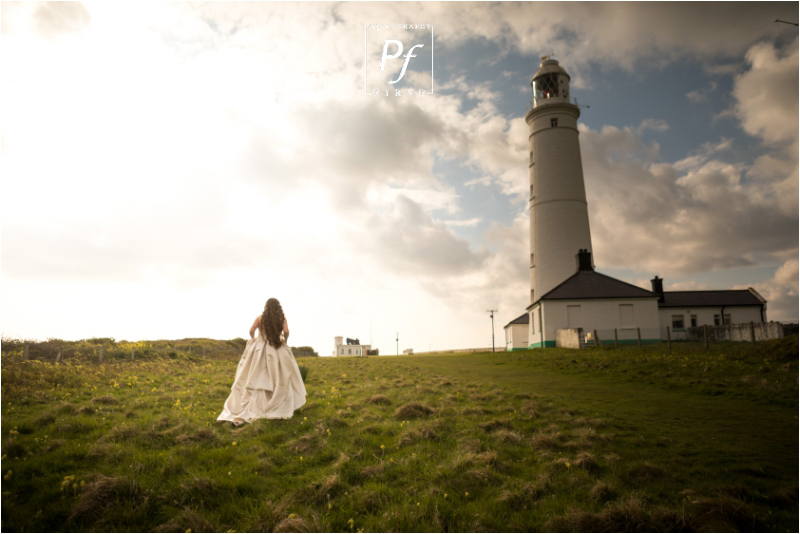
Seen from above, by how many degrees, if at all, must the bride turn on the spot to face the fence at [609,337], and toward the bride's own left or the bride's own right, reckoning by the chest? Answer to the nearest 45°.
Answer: approximately 45° to the bride's own right

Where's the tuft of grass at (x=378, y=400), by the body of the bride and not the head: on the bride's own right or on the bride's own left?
on the bride's own right

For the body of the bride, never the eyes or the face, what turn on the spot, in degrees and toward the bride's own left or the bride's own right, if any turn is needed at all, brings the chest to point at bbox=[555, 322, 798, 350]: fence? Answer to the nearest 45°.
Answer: approximately 45° to the bride's own right

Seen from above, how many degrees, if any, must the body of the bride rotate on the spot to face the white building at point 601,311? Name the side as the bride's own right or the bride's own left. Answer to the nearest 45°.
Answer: approximately 45° to the bride's own right

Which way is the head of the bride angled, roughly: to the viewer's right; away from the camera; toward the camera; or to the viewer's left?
away from the camera

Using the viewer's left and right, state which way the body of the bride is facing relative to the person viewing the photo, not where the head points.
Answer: facing away from the viewer
